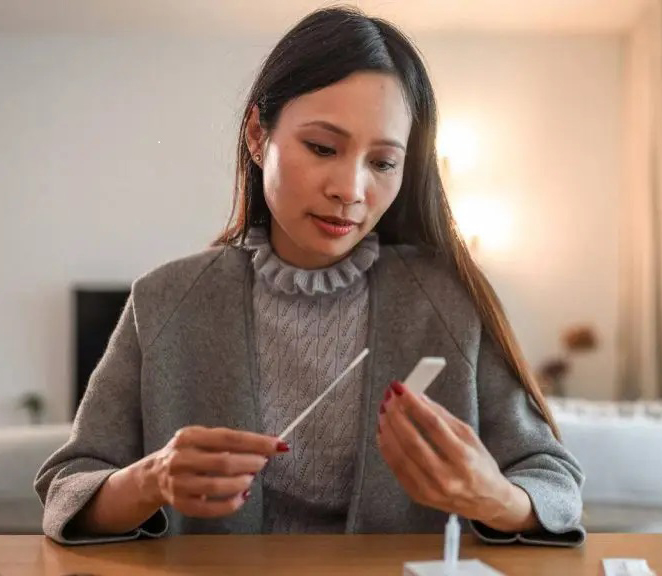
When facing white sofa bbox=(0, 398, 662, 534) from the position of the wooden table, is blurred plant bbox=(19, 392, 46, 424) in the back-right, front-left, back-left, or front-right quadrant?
front-left

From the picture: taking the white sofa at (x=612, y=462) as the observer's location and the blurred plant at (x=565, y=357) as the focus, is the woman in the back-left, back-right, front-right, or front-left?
back-left

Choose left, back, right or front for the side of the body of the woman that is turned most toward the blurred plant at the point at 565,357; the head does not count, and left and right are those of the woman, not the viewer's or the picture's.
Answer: back

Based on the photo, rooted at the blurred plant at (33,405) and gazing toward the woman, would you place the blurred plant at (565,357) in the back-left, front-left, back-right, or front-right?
front-left

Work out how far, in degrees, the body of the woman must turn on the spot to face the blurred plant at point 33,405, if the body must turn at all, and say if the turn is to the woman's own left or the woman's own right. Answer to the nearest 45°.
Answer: approximately 180°

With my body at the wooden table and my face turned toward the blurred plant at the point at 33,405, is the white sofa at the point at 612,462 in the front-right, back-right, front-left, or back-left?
front-right

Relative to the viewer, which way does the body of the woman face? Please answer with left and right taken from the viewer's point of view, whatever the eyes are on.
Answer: facing the viewer

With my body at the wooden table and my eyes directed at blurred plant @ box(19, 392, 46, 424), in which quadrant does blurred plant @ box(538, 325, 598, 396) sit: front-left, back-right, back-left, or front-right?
front-right
